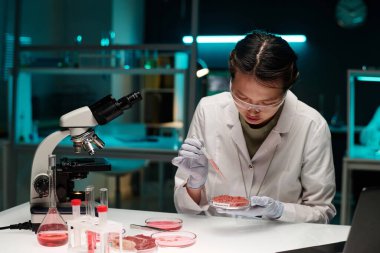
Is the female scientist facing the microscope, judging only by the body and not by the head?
no

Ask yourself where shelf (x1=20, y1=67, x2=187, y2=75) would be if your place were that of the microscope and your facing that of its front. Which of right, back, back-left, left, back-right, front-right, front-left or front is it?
left

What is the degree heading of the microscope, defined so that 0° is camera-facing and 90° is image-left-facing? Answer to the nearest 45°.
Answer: approximately 270°

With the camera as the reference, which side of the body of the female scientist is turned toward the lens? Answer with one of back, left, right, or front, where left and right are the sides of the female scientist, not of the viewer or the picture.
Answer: front

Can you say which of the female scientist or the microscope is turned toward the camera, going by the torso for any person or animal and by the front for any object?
the female scientist

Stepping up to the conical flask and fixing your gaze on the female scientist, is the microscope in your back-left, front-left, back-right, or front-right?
front-left

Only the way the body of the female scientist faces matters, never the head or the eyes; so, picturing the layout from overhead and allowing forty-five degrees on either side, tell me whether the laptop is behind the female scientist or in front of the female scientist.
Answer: in front

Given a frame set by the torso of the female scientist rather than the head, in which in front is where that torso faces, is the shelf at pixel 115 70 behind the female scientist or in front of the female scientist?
behind

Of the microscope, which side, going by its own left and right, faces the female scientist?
front

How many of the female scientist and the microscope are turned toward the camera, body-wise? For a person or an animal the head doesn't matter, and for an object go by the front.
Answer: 1

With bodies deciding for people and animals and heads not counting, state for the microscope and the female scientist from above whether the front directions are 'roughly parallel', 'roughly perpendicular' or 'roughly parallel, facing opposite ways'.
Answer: roughly perpendicular

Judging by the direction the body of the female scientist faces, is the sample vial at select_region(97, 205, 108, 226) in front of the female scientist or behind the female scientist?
in front
